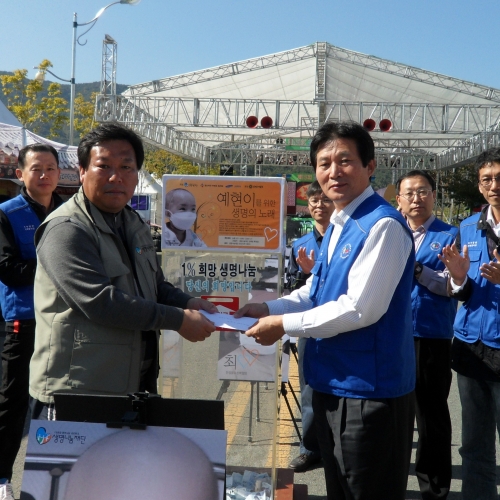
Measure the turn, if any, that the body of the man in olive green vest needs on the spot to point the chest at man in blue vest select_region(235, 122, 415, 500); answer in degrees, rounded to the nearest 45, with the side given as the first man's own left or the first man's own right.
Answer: approximately 45° to the first man's own left

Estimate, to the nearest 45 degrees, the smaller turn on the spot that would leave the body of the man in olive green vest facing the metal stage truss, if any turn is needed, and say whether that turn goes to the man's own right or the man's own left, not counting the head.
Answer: approximately 135° to the man's own left

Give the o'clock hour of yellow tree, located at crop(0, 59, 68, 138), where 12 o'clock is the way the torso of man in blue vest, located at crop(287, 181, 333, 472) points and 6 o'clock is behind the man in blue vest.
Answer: The yellow tree is roughly at 5 o'clock from the man in blue vest.

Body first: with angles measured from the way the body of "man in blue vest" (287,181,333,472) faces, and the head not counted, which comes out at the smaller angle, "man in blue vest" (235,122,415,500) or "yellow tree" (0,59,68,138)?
the man in blue vest

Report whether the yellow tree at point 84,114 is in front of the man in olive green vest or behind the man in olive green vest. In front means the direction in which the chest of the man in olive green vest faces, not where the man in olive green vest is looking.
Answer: behind

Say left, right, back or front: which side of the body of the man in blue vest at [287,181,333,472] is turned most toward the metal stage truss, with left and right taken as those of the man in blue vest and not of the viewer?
back
